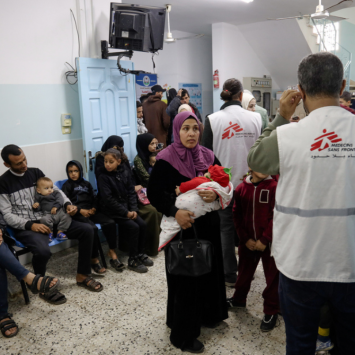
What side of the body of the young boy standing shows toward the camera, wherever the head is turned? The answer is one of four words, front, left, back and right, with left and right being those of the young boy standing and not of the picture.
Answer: front

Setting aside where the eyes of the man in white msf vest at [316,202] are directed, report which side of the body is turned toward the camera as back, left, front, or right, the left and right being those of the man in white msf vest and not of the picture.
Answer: back

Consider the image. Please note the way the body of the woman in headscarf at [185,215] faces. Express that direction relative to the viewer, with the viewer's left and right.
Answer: facing the viewer and to the right of the viewer

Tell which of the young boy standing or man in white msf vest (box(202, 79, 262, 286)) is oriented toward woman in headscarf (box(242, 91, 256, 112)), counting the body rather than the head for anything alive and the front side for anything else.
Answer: the man in white msf vest

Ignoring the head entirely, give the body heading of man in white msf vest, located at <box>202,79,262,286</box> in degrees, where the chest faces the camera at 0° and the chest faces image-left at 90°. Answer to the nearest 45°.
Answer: approximately 180°

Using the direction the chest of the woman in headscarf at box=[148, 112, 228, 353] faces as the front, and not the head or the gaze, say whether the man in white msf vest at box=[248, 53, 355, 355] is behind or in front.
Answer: in front

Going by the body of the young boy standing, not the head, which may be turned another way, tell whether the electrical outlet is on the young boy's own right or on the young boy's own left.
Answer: on the young boy's own right
